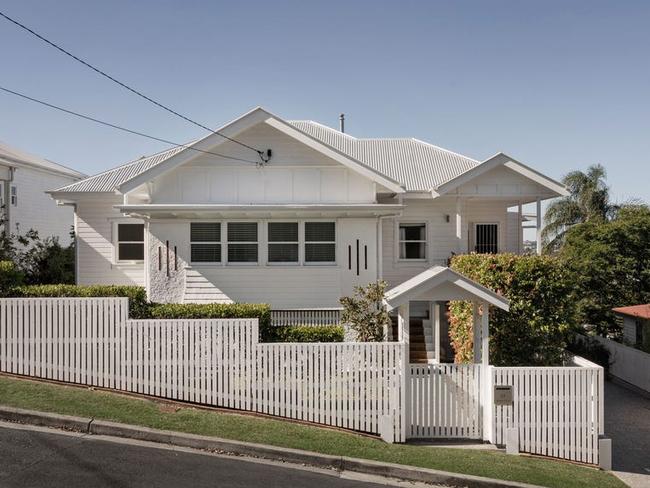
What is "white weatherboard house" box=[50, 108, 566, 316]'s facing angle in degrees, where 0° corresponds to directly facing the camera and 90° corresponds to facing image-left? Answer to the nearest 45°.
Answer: approximately 0°

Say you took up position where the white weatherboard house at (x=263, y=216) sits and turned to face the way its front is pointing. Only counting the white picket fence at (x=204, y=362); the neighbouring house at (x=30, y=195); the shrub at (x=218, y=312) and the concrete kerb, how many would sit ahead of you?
3

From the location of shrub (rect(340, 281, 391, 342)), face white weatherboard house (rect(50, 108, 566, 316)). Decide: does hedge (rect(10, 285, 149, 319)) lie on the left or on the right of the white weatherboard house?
left

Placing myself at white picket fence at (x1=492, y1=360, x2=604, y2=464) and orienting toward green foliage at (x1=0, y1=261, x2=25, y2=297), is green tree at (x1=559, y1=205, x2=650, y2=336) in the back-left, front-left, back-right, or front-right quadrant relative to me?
back-right

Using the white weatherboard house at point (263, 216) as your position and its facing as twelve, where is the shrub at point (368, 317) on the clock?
The shrub is roughly at 11 o'clock from the white weatherboard house.

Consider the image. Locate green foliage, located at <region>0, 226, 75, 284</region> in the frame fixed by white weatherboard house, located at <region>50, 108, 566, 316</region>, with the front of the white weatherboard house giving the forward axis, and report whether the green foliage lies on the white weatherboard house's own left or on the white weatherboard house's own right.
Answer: on the white weatherboard house's own right

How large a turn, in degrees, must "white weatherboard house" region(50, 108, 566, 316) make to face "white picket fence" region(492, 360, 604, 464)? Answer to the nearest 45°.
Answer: approximately 45° to its left

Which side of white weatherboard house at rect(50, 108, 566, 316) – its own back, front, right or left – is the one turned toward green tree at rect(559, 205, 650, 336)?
left

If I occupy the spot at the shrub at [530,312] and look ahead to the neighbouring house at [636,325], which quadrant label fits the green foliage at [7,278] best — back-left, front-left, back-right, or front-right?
back-left

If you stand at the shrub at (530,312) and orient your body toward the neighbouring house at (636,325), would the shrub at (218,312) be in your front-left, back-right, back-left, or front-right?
back-left

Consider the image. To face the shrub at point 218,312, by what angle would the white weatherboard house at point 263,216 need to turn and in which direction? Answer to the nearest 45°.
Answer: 0° — it already faces it

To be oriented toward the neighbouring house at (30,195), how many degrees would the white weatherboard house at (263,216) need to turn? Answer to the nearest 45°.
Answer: approximately 135° to its right

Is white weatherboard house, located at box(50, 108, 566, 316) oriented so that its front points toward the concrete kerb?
yes

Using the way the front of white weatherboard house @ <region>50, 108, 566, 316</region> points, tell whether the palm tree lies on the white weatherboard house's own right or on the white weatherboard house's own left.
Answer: on the white weatherboard house's own left
